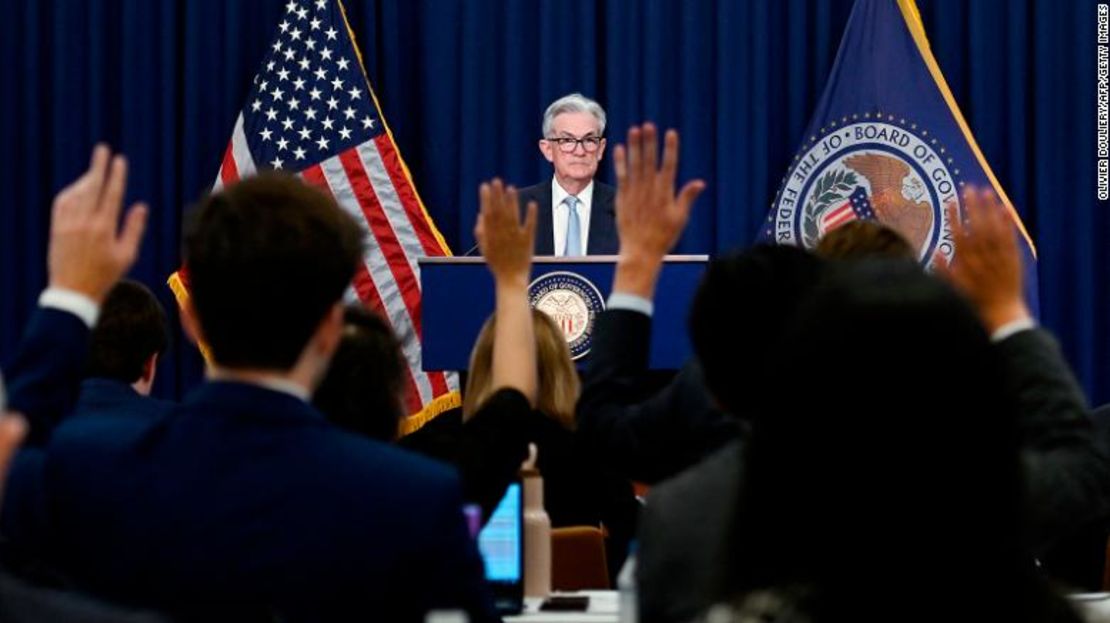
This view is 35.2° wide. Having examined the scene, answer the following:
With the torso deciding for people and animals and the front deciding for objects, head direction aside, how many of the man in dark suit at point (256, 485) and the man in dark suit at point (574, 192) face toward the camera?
1

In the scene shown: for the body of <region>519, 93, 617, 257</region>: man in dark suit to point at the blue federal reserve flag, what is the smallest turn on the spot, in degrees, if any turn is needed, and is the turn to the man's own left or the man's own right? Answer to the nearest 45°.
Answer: approximately 135° to the man's own left

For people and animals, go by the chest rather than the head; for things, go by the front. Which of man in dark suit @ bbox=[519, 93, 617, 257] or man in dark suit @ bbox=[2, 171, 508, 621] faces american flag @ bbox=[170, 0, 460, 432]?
man in dark suit @ bbox=[2, 171, 508, 621]

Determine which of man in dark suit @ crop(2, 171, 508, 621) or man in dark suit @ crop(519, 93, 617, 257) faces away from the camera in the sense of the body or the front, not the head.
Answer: man in dark suit @ crop(2, 171, 508, 621)

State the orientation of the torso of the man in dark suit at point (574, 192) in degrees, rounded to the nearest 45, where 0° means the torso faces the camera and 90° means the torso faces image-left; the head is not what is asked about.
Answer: approximately 0°

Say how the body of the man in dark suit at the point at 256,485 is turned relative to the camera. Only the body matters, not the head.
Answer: away from the camera

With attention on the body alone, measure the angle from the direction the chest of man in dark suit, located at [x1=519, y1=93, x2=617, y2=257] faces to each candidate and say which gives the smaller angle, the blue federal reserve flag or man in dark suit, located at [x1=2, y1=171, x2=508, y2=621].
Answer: the man in dark suit

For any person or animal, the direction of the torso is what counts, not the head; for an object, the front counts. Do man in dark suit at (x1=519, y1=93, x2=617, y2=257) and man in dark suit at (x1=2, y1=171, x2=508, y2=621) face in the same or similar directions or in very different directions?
very different directions

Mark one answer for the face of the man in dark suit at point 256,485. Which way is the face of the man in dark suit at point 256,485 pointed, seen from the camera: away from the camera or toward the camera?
away from the camera
